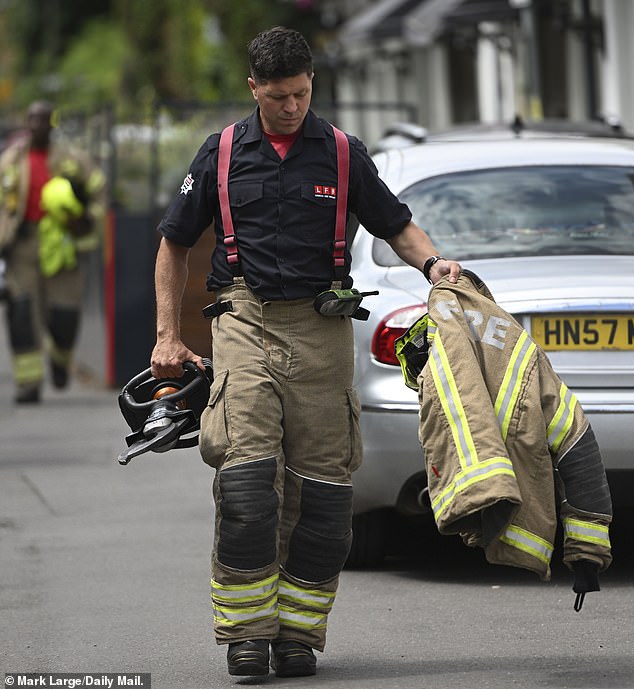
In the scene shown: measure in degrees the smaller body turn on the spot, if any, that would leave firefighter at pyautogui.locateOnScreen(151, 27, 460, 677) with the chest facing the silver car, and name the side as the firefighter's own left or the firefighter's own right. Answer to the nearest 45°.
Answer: approximately 135° to the firefighter's own left

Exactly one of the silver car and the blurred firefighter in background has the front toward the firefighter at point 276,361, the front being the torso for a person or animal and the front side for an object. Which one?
the blurred firefighter in background

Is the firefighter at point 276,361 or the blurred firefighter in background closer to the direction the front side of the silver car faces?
the blurred firefighter in background

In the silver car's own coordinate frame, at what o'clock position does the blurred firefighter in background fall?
The blurred firefighter in background is roughly at 11 o'clock from the silver car.

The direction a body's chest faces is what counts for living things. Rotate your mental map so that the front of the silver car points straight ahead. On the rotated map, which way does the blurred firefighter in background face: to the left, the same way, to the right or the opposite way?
the opposite way

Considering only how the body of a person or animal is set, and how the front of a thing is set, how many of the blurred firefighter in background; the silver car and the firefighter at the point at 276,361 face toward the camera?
2

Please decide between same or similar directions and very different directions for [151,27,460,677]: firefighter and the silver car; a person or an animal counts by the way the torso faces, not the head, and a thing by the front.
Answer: very different directions

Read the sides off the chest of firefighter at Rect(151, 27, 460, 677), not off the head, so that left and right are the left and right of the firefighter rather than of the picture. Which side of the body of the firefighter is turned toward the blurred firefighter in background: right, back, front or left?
back

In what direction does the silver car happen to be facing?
away from the camera

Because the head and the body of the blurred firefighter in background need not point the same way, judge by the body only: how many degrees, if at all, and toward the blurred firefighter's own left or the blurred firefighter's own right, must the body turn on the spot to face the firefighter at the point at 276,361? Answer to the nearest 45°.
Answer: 0° — they already face them
